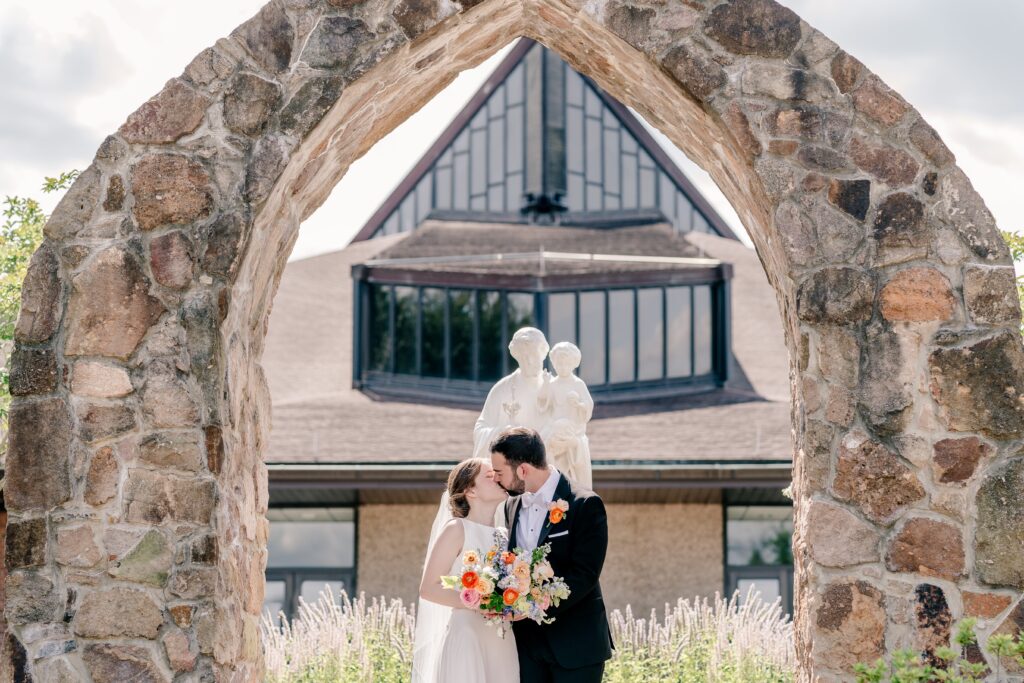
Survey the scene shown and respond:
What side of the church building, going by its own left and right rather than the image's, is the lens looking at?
front

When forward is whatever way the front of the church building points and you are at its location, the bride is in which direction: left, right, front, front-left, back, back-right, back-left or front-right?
front

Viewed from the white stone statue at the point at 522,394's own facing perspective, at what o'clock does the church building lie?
The church building is roughly at 6 o'clock from the white stone statue.

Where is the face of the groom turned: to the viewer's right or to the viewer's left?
to the viewer's left

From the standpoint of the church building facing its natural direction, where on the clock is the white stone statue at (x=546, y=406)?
The white stone statue is roughly at 12 o'clock from the church building.

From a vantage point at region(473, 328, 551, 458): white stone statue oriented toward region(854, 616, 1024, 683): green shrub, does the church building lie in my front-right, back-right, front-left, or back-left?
back-left

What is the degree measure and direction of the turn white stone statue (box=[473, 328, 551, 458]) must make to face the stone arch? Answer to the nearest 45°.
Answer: approximately 45° to its right

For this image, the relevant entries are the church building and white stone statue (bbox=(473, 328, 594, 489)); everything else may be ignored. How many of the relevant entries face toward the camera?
2

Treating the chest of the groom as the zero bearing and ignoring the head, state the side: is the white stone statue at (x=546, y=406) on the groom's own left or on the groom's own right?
on the groom's own right

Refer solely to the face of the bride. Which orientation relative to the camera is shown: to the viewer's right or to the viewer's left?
to the viewer's right

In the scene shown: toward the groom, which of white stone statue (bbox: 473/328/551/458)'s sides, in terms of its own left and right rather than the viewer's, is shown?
front

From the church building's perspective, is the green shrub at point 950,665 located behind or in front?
in front

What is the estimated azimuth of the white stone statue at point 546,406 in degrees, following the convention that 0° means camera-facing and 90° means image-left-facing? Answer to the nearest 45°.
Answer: approximately 0°

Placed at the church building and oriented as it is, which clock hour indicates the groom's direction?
The groom is roughly at 12 o'clock from the church building.

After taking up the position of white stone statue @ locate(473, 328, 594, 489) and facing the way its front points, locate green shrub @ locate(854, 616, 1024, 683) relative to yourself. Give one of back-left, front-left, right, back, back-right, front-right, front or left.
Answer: front-left

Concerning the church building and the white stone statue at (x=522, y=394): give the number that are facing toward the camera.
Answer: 2

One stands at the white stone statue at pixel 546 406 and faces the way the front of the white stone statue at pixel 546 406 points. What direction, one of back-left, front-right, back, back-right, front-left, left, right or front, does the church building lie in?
back
